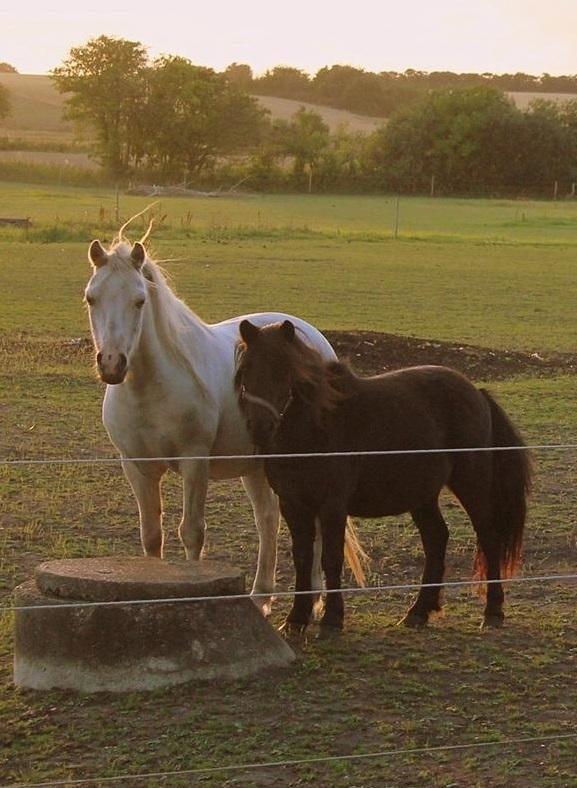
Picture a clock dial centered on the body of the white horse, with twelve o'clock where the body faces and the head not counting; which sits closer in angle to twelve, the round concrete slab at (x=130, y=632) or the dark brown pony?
the round concrete slab

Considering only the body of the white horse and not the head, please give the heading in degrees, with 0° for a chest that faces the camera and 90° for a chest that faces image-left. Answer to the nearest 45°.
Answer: approximately 45°

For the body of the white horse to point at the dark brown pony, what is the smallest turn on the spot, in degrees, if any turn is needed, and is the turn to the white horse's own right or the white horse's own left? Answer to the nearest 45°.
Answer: approximately 135° to the white horse's own left

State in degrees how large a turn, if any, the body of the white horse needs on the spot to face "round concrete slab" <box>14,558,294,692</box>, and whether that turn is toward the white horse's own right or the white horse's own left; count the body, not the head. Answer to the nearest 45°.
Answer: approximately 45° to the white horse's own left
